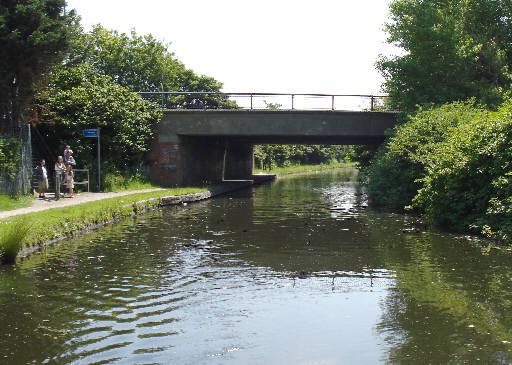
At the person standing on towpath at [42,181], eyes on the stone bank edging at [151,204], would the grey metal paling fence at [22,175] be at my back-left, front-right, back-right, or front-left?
back-right

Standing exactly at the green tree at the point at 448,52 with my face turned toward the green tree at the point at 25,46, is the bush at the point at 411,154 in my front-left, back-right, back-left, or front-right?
front-left

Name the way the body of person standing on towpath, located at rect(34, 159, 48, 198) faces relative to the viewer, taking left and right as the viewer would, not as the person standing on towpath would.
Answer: facing the viewer and to the right of the viewer

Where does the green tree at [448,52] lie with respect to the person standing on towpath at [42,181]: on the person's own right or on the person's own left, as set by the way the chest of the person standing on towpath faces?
on the person's own left

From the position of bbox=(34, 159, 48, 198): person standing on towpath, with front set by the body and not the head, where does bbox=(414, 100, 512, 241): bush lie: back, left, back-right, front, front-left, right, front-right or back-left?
front

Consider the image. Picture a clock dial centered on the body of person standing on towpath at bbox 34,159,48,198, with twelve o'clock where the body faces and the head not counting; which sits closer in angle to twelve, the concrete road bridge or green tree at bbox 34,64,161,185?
the concrete road bridge

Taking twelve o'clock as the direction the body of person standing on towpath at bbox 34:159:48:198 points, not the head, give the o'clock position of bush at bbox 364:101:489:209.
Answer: The bush is roughly at 11 o'clock from the person standing on towpath.

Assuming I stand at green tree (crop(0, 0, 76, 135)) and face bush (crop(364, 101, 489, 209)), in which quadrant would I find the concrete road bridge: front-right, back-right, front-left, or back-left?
front-left

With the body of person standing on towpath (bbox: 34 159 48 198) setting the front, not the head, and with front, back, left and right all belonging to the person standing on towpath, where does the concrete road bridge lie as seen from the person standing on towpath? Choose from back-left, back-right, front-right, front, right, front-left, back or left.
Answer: left
